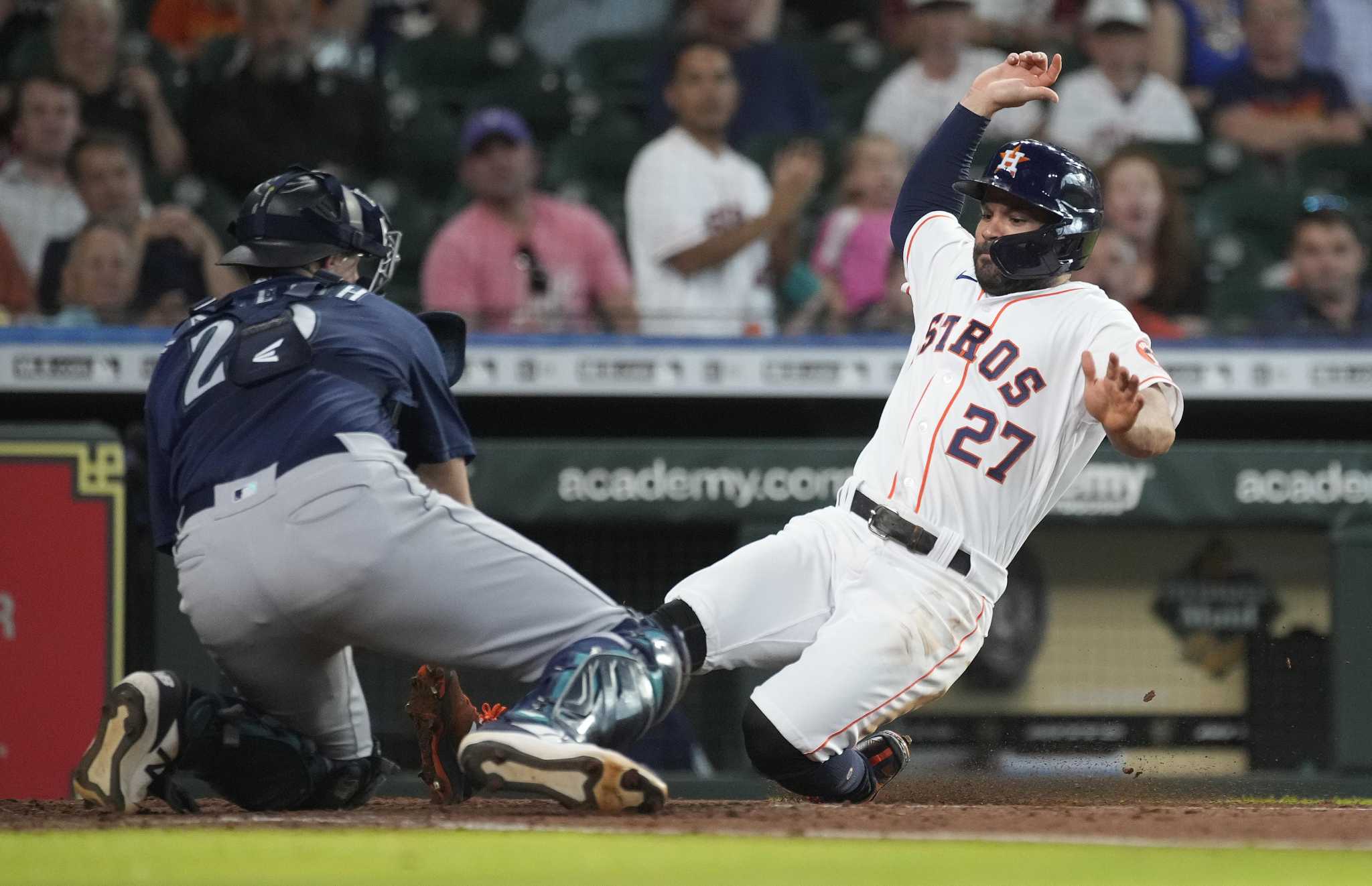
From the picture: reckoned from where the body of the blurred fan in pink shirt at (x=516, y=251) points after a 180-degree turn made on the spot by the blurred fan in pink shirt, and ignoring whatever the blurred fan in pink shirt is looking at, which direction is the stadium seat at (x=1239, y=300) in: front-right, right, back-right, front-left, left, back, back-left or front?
right

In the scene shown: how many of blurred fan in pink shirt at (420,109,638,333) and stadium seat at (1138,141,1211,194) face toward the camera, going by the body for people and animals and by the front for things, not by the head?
2

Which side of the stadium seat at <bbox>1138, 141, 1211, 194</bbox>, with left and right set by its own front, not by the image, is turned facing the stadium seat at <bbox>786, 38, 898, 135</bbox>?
right

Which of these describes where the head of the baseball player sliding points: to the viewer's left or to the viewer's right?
to the viewer's left

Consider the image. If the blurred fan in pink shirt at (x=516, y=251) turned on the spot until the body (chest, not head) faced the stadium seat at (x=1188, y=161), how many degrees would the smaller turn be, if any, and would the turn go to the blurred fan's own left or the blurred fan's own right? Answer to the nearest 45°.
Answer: approximately 90° to the blurred fan's own left

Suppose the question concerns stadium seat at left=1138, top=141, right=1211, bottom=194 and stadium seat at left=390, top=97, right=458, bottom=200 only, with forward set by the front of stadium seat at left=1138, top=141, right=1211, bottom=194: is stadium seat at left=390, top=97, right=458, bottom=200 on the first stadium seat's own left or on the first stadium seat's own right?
on the first stadium seat's own right

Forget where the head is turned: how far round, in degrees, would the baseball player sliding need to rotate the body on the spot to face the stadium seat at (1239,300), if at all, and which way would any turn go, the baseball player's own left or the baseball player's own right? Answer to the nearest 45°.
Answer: approximately 135° to the baseball player's own right

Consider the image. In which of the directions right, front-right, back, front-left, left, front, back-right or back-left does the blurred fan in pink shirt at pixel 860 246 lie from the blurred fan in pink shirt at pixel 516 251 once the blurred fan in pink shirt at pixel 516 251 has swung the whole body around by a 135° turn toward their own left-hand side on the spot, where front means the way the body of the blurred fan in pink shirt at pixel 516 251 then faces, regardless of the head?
front-right

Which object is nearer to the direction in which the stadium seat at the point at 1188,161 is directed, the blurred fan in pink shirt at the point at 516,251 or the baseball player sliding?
the baseball player sliding

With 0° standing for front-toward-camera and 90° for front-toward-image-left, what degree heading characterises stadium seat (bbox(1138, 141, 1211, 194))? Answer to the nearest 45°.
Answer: approximately 0°
